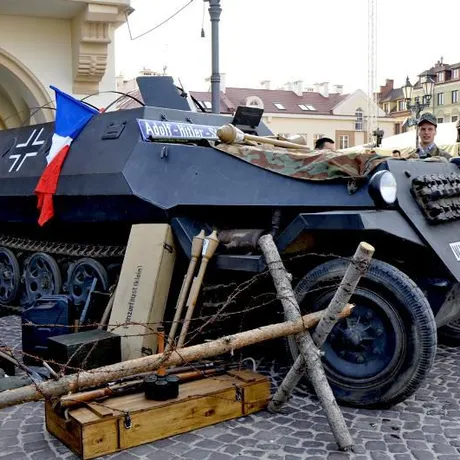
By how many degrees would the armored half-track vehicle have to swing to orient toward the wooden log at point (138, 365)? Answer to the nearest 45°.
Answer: approximately 90° to its right

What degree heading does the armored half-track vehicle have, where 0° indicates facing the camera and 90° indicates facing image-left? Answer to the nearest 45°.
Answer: approximately 315°

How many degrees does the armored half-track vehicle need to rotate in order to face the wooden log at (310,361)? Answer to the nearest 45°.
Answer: approximately 45° to its right

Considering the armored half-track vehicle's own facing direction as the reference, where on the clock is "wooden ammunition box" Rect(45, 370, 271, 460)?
The wooden ammunition box is roughly at 3 o'clock from the armored half-track vehicle.

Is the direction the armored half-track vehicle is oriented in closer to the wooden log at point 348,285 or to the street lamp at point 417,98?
the wooden log

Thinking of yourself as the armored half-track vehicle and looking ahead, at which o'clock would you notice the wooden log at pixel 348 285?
The wooden log is roughly at 1 o'clock from the armored half-track vehicle.
